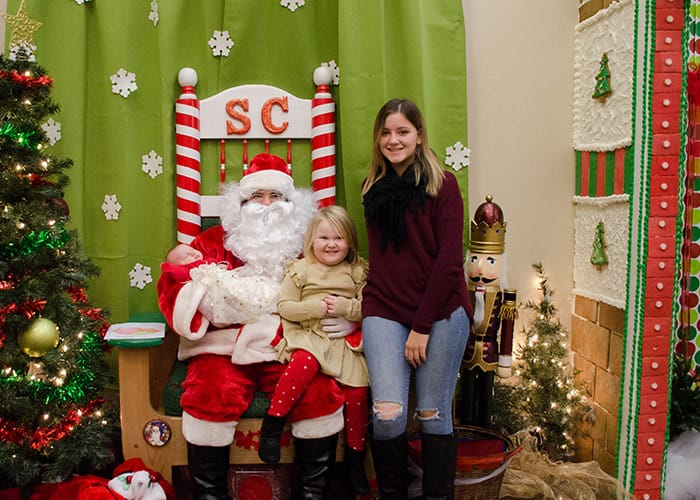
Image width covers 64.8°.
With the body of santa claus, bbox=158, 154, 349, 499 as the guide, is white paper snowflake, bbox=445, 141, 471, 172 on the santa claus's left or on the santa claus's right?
on the santa claus's left

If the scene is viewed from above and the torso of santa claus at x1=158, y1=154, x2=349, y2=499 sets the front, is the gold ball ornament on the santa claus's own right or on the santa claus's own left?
on the santa claus's own right

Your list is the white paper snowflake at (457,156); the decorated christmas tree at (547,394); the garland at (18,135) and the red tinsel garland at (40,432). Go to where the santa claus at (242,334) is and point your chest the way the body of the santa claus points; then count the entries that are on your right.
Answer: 2

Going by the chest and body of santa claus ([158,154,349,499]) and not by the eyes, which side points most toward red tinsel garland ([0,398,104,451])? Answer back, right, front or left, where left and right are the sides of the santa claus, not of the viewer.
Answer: right

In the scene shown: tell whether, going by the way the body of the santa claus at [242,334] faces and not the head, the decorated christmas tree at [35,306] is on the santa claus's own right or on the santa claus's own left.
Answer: on the santa claus's own right

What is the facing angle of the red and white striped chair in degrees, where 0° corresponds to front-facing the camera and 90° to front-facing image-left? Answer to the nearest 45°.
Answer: approximately 0°

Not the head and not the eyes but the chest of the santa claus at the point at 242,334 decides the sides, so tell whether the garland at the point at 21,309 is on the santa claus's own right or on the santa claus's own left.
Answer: on the santa claus's own right

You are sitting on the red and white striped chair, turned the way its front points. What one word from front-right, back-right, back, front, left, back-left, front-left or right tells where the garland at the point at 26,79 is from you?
front-right

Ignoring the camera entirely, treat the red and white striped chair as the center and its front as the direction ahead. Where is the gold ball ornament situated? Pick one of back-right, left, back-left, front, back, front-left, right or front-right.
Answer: front-right

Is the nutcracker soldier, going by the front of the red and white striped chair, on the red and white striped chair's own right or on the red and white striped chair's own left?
on the red and white striped chair's own left

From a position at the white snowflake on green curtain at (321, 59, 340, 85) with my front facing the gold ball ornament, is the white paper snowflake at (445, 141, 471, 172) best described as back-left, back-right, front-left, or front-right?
back-left
